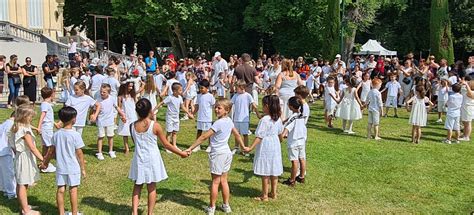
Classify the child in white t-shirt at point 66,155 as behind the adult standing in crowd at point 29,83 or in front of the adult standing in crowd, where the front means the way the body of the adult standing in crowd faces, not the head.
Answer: in front

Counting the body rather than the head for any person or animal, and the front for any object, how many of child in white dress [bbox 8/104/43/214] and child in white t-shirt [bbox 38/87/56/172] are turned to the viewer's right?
2

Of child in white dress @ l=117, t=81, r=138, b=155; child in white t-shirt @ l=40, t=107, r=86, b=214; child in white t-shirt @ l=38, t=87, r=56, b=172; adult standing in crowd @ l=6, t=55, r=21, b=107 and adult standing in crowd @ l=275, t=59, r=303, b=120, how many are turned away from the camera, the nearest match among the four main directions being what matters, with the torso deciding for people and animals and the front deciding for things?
2

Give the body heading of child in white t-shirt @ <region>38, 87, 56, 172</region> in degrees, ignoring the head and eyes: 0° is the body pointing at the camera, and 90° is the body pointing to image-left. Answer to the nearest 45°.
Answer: approximately 270°

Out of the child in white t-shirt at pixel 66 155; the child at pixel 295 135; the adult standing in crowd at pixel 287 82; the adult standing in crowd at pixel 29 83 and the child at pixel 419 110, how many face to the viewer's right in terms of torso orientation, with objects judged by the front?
0

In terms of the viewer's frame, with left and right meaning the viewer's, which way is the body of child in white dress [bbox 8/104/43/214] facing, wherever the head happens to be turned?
facing to the right of the viewer

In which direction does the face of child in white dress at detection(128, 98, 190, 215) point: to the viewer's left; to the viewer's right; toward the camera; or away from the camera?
away from the camera

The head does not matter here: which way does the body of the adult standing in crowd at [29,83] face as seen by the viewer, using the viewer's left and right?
facing the viewer

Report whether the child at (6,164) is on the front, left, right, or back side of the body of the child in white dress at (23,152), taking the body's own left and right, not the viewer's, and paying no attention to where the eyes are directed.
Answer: left
